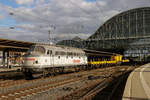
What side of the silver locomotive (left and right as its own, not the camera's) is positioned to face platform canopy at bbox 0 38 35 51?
right

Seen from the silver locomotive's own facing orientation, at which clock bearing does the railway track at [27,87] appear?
The railway track is roughly at 11 o'clock from the silver locomotive.

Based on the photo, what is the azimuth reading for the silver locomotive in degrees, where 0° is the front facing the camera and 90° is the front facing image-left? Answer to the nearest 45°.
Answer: approximately 45°
